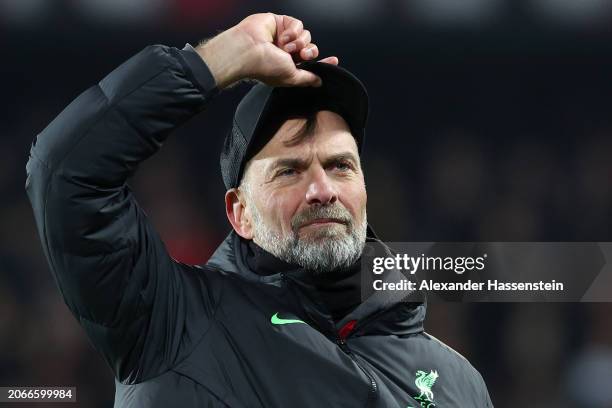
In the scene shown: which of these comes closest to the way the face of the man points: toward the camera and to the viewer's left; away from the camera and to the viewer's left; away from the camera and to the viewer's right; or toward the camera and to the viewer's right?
toward the camera and to the viewer's right

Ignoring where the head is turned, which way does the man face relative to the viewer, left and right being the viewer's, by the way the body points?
facing the viewer and to the right of the viewer
